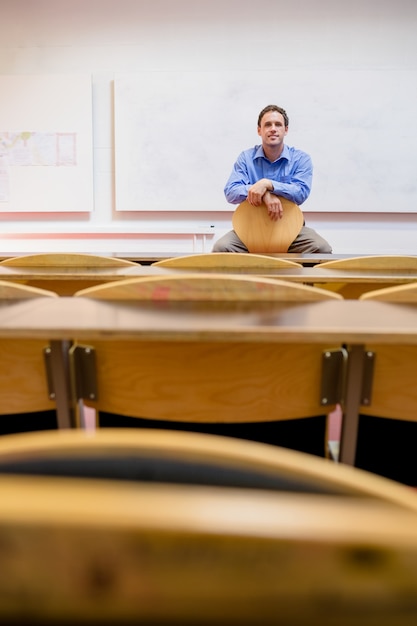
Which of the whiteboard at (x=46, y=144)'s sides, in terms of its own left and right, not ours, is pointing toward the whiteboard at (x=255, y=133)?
left

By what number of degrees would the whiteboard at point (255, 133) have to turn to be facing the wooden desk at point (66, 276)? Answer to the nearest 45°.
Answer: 0° — it already faces it

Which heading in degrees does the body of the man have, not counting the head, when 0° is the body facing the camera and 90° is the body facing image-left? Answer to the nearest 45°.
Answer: approximately 0°

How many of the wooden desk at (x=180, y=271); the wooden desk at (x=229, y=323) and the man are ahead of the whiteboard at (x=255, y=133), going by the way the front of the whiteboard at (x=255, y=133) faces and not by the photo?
3

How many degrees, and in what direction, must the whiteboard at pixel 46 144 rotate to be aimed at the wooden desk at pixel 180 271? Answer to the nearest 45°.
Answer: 0° — it already faces it

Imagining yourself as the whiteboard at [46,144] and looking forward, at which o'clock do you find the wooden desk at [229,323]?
The wooden desk is roughly at 12 o'clock from the whiteboard.

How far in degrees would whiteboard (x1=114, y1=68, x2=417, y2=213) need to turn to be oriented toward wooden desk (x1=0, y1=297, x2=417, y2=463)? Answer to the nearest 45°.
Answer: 0° — it already faces it

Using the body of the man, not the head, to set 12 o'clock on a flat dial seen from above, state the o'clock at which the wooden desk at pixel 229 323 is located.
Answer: The wooden desk is roughly at 12 o'clock from the man.

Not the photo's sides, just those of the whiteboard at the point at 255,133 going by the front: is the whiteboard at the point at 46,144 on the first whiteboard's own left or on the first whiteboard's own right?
on the first whiteboard's own right
